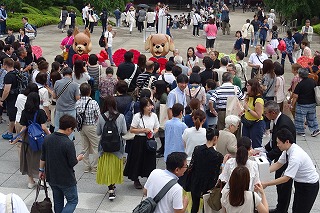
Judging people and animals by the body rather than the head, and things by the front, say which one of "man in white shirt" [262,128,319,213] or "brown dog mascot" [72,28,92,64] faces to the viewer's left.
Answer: the man in white shirt

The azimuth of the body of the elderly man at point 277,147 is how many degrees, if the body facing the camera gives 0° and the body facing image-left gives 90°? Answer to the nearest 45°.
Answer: approximately 90°

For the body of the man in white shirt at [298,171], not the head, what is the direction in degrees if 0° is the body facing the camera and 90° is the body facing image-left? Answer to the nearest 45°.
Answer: approximately 90°

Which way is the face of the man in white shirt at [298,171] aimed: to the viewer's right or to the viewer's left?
to the viewer's left
